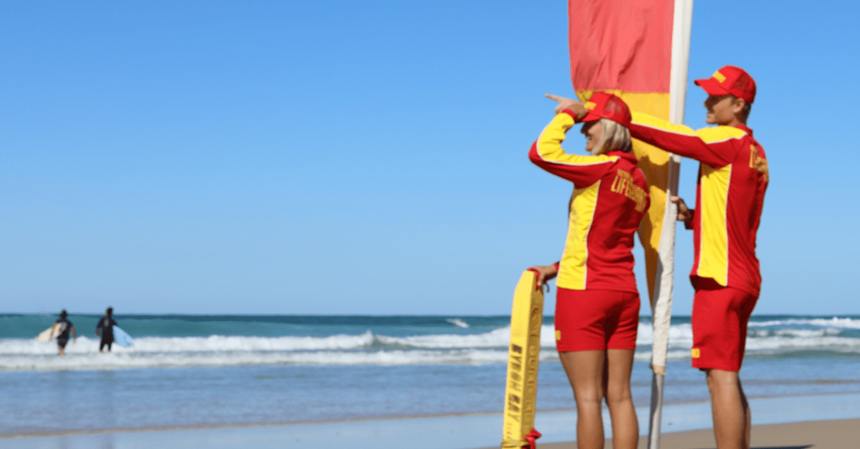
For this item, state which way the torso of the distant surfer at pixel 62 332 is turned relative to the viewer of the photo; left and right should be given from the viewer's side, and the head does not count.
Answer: facing away from the viewer

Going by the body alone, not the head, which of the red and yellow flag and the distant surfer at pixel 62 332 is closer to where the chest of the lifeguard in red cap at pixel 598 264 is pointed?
the distant surfer

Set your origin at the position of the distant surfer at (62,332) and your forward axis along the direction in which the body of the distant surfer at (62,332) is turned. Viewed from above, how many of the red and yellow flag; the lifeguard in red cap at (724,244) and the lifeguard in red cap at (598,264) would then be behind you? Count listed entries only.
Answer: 3

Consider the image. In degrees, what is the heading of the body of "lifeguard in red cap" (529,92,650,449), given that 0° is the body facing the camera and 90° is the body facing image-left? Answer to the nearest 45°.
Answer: approximately 135°

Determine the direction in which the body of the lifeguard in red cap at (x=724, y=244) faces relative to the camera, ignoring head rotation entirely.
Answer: to the viewer's left

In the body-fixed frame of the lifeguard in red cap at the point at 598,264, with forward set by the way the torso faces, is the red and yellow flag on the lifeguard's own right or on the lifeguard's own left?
on the lifeguard's own right

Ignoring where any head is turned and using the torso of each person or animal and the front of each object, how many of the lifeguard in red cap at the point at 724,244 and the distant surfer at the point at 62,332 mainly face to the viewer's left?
1

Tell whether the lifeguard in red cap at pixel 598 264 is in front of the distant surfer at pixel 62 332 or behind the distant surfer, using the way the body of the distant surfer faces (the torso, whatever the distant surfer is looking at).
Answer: behind
